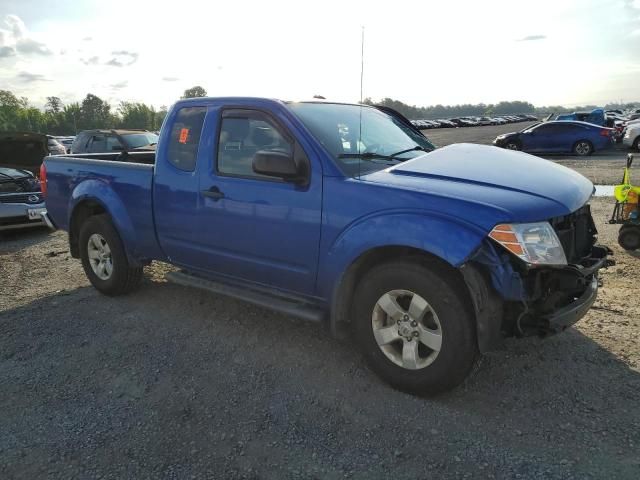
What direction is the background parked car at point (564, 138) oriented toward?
to the viewer's left

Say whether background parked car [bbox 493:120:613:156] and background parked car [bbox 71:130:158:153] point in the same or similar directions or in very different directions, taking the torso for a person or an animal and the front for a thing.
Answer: very different directions

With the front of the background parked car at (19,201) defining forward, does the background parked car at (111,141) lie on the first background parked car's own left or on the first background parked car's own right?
on the first background parked car's own left

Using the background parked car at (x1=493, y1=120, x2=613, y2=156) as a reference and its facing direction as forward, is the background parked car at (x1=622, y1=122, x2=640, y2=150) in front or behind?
behind

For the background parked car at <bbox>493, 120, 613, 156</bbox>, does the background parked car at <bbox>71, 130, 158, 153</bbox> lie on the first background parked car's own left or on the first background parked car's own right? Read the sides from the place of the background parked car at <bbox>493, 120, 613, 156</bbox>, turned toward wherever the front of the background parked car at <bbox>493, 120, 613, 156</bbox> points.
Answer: on the first background parked car's own left

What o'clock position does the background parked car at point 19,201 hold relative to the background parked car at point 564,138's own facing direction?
the background parked car at point 19,201 is roughly at 10 o'clock from the background parked car at point 564,138.
